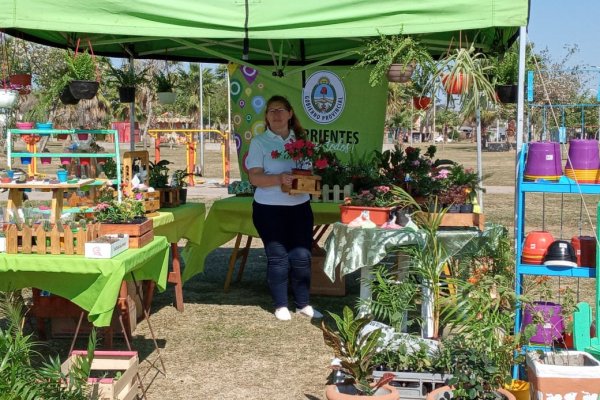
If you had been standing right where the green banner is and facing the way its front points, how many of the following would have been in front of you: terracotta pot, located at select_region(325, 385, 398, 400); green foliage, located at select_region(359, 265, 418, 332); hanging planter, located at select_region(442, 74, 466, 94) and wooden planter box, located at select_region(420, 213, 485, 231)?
4

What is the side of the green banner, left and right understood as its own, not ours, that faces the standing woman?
front

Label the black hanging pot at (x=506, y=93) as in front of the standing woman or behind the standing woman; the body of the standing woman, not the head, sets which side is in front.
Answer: in front

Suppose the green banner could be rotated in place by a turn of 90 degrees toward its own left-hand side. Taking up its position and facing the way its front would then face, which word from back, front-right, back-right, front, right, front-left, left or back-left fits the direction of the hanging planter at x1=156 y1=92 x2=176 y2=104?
back

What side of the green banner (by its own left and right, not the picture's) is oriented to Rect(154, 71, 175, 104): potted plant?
right

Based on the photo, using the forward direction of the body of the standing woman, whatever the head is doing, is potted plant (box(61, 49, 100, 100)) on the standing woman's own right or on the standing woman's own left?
on the standing woman's own right

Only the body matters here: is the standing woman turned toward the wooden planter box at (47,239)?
no

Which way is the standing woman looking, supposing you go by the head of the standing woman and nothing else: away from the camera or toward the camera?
toward the camera

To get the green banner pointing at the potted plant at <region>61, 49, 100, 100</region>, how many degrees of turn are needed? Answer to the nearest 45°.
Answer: approximately 45° to its right

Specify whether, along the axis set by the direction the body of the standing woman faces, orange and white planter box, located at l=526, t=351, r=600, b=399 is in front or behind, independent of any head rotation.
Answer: in front

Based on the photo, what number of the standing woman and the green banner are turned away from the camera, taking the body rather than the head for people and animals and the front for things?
0

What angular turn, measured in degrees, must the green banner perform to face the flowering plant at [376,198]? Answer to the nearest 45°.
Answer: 0° — it already faces it

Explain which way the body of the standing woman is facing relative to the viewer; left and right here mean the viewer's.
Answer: facing the viewer and to the right of the viewer

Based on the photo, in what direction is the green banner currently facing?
toward the camera

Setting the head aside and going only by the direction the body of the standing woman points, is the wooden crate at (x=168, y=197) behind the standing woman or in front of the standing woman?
behind
